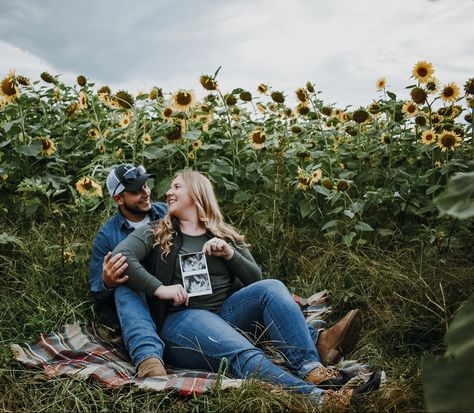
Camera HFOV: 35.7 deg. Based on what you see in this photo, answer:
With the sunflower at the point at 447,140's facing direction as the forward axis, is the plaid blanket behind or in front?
in front

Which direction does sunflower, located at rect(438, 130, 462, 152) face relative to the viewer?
toward the camera

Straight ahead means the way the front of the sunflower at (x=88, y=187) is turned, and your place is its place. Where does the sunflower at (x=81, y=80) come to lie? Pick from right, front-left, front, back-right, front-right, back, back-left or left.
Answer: back

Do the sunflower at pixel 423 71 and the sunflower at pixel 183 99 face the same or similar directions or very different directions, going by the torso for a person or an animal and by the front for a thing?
same or similar directions

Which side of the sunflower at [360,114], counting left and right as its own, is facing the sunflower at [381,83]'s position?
back

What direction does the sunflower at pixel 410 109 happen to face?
toward the camera

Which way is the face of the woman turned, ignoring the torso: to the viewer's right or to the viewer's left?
to the viewer's left

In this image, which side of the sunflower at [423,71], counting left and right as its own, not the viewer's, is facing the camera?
front

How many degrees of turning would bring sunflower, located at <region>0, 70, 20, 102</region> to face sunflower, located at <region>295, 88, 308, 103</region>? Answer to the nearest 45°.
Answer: approximately 135° to its left
